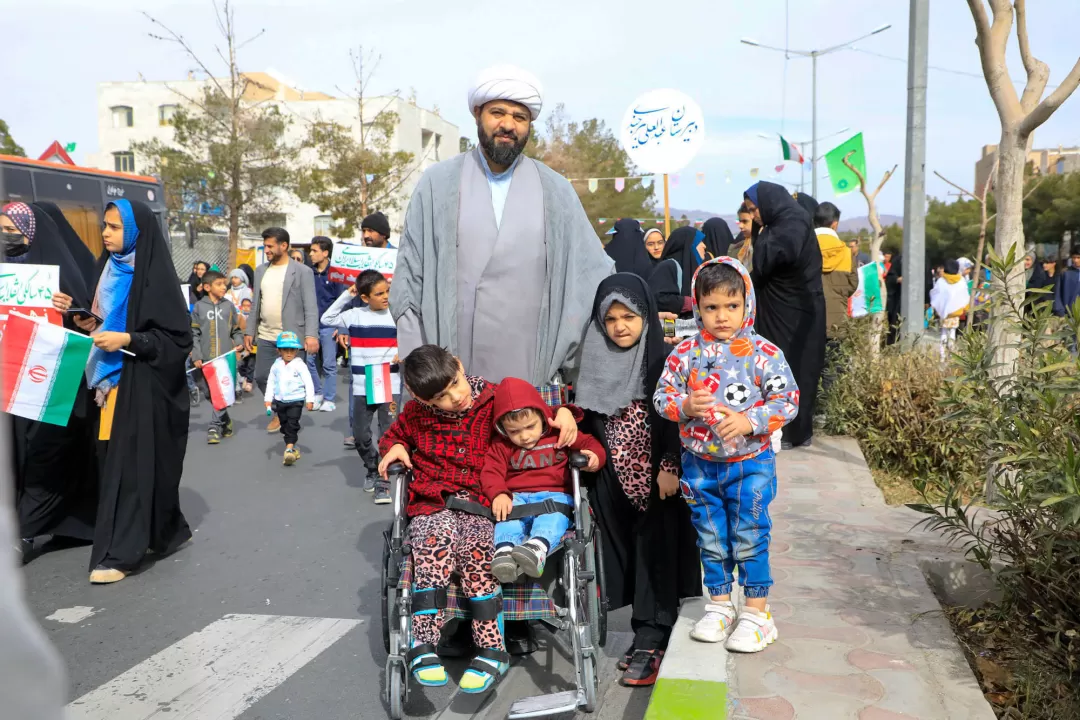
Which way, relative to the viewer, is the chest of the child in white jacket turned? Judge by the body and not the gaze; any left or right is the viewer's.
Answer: facing the viewer

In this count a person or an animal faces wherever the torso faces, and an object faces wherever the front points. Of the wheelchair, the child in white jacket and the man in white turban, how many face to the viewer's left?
0

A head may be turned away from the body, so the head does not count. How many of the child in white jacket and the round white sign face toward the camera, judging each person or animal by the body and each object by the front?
2

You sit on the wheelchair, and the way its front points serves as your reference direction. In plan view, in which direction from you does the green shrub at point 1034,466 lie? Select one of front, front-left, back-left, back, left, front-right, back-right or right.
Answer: left

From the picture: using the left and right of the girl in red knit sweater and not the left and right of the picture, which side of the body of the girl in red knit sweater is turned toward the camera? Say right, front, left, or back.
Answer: front

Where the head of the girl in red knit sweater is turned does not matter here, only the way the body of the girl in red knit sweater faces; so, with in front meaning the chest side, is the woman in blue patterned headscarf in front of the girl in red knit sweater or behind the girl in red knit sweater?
behind

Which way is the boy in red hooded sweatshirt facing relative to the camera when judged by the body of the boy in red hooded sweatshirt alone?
toward the camera

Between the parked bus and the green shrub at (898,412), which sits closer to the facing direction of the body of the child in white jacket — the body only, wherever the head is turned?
the green shrub

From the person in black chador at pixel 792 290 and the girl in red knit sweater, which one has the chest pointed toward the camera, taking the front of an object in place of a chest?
the girl in red knit sweater

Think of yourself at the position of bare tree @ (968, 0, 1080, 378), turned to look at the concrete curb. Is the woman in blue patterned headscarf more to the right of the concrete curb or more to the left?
right

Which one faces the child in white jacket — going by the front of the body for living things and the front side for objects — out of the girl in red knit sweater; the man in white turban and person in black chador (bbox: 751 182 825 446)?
the person in black chador

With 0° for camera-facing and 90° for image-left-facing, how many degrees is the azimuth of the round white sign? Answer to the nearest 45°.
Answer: approximately 0°

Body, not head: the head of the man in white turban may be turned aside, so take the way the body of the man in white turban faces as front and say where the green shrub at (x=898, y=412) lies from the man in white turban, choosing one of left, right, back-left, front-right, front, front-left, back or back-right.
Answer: back-left

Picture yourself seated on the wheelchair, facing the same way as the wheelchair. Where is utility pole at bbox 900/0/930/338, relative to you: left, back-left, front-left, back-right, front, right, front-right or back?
back-left
